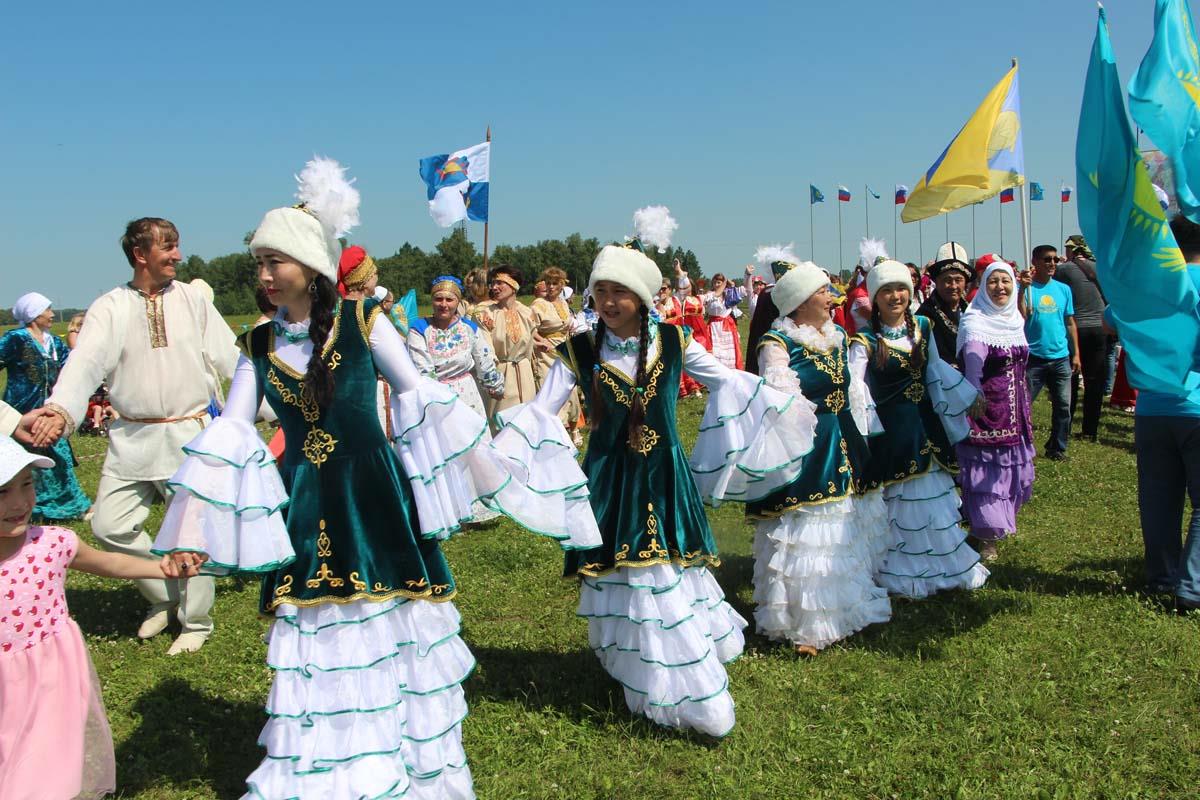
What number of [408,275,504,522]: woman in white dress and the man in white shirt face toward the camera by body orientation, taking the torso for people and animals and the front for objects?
2

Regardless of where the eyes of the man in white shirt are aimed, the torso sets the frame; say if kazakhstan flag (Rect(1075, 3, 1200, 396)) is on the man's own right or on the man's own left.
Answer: on the man's own left

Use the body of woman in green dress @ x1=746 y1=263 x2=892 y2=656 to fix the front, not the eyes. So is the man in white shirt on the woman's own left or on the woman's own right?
on the woman's own right

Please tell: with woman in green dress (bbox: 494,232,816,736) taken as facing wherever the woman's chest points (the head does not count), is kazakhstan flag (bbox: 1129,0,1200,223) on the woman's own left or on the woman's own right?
on the woman's own left

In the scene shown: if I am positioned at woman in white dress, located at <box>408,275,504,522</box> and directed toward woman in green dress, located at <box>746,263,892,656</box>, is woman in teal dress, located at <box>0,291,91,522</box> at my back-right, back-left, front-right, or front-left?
back-right

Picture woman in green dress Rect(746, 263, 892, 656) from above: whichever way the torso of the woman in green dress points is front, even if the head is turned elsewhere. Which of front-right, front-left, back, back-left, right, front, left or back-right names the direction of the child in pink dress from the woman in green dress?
right

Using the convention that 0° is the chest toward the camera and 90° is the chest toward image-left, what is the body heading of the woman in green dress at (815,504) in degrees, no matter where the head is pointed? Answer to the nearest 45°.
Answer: approximately 315°

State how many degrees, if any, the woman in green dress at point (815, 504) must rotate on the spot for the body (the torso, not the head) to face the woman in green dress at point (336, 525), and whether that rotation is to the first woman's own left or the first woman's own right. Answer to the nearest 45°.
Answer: approximately 90° to the first woman's own right

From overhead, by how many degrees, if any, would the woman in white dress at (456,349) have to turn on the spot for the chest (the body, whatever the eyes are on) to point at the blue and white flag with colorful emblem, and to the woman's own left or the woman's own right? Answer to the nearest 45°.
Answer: approximately 180°

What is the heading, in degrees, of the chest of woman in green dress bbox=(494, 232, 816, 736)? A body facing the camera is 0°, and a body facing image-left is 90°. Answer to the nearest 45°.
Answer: approximately 0°
